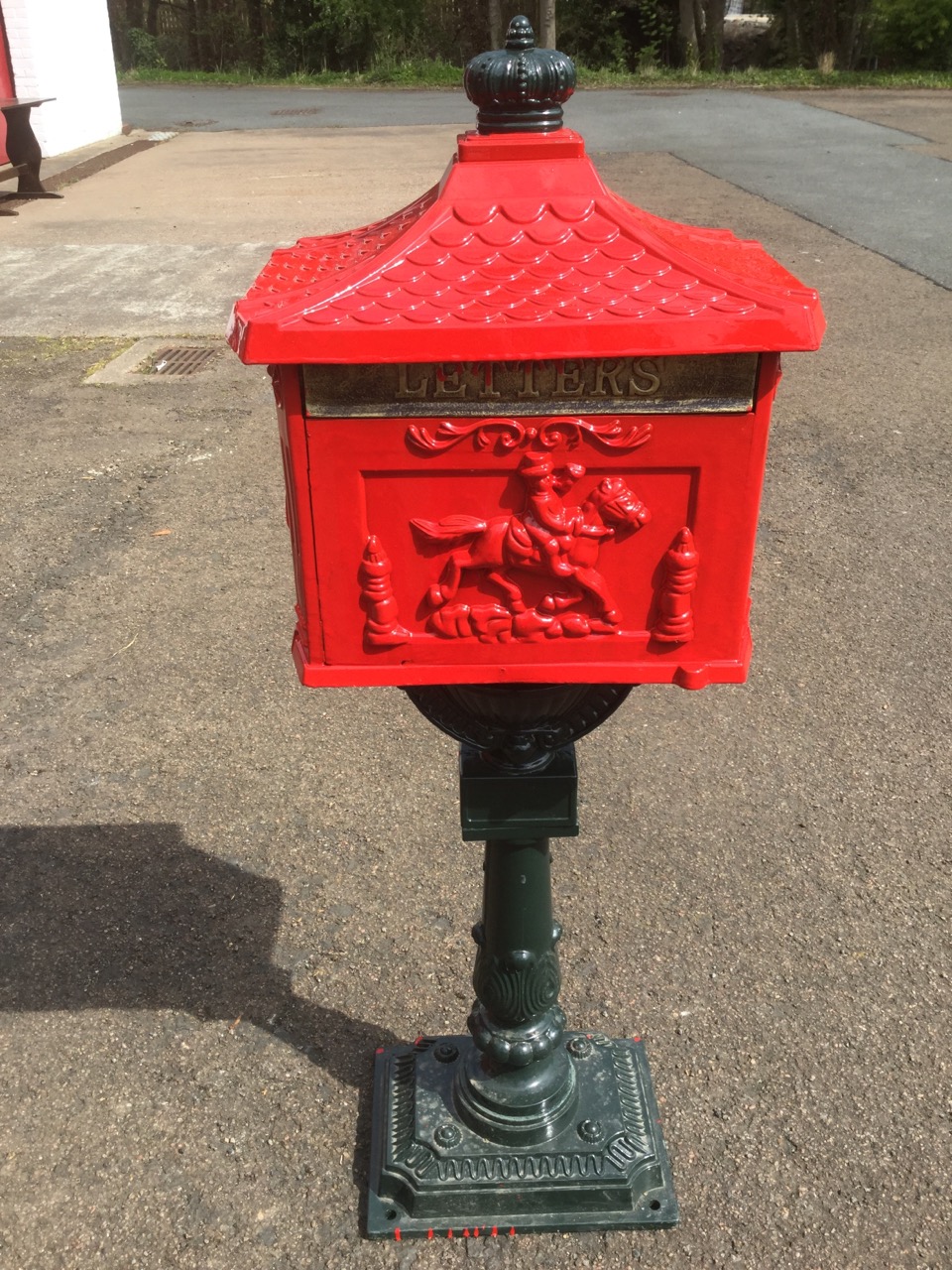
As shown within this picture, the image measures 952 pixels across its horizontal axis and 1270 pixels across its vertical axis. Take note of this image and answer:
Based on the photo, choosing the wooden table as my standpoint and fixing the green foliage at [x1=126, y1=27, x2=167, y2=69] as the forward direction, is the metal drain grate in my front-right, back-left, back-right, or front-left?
back-right

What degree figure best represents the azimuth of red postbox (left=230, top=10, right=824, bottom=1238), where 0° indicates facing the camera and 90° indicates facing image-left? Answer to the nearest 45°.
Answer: approximately 0°

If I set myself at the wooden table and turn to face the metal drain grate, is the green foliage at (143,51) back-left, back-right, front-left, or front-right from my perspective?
back-left

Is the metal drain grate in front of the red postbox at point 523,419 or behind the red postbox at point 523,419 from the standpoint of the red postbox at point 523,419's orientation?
behind

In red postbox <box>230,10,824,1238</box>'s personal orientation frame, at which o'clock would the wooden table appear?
The wooden table is roughly at 5 o'clock from the red postbox.

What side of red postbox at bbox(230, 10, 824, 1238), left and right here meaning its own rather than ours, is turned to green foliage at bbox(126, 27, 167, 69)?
back
